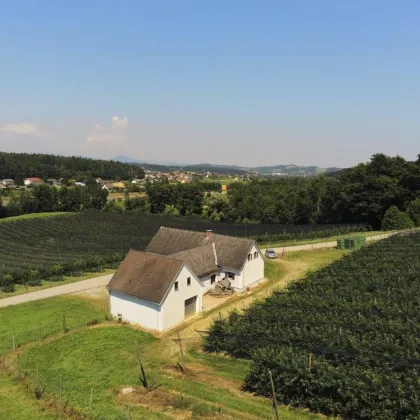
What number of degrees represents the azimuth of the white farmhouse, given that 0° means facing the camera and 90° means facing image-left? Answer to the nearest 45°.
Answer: approximately 315°
